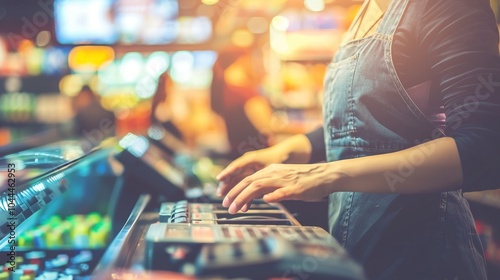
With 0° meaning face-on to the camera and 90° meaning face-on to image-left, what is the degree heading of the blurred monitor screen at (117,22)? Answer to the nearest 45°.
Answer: approximately 0°

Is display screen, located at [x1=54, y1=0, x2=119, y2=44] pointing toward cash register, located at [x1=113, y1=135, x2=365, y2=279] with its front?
yes

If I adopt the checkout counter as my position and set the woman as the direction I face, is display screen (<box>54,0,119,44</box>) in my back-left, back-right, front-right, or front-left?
back-left

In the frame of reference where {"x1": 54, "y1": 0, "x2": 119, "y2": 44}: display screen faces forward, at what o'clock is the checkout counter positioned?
The checkout counter is roughly at 12 o'clock from the display screen.

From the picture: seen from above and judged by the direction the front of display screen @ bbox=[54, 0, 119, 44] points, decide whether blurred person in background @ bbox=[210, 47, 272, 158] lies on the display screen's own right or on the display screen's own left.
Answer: on the display screen's own left

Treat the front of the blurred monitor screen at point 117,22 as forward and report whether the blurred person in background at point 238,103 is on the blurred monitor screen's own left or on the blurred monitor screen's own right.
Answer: on the blurred monitor screen's own left

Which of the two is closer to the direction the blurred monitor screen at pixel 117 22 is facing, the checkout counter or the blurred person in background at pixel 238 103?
the checkout counter
